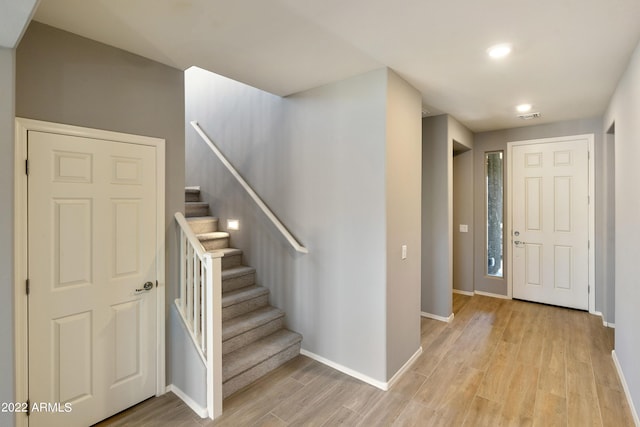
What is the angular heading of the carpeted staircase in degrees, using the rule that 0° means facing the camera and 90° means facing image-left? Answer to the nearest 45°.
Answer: approximately 315°

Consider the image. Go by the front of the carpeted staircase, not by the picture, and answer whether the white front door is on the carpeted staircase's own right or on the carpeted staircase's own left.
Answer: on the carpeted staircase's own left

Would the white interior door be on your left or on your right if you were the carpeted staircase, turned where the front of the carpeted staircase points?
on your right
